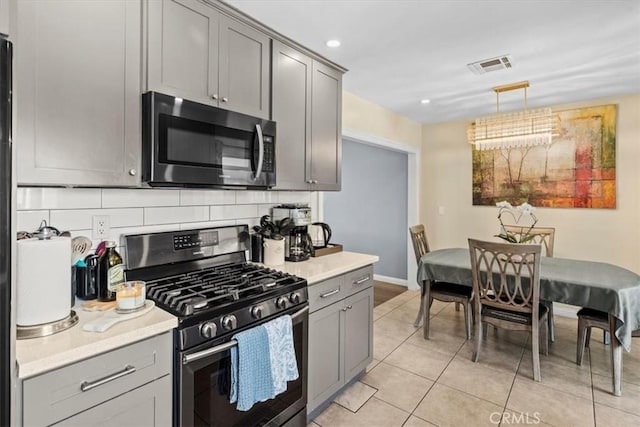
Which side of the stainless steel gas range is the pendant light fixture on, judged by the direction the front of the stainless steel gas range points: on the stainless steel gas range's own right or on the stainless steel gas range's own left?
on the stainless steel gas range's own left

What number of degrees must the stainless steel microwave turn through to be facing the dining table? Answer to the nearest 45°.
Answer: approximately 45° to its left

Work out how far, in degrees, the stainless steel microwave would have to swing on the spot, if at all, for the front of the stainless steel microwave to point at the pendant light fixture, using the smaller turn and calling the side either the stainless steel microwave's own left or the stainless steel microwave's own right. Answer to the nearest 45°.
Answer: approximately 45° to the stainless steel microwave's own left

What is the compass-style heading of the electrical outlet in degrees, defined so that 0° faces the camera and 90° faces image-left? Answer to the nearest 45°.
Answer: approximately 0°

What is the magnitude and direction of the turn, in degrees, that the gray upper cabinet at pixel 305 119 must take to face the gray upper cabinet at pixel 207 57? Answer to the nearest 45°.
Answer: approximately 90° to its right

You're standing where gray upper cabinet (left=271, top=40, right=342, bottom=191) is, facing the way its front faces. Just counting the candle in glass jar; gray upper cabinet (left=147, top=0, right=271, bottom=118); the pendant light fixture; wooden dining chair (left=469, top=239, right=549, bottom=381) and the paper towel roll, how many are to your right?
3

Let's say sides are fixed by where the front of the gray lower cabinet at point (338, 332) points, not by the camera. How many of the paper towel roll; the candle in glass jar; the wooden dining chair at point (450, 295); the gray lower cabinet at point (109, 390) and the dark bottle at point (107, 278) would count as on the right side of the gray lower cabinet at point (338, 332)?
4

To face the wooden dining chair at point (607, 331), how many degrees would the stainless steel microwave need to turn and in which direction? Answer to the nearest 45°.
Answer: approximately 45° to its left

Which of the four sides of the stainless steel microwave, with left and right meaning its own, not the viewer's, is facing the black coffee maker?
left

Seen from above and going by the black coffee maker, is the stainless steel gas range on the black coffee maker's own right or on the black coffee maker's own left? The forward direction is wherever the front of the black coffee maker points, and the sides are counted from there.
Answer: on the black coffee maker's own right
